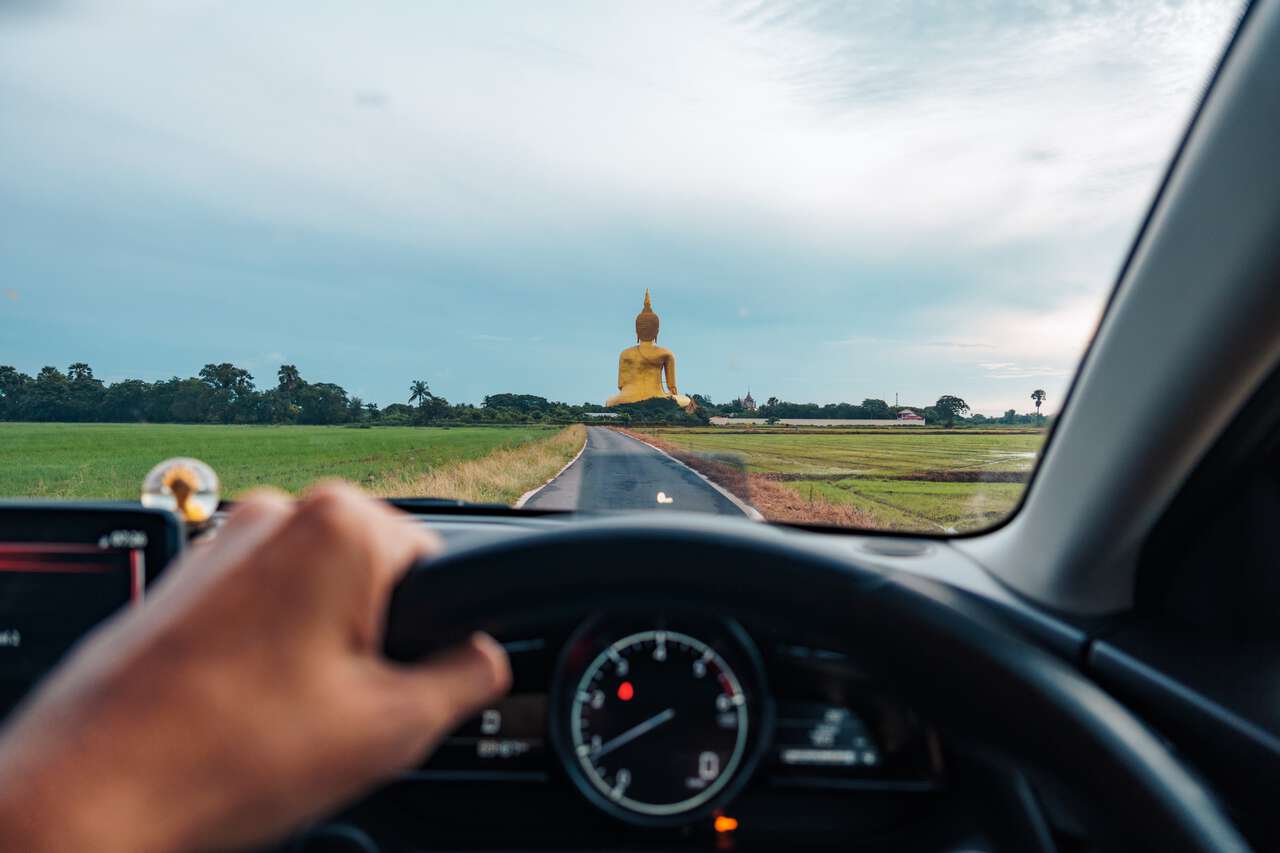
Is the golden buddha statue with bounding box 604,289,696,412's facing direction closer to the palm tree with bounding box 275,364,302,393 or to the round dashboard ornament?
the palm tree

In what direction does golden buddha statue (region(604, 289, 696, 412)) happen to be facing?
away from the camera

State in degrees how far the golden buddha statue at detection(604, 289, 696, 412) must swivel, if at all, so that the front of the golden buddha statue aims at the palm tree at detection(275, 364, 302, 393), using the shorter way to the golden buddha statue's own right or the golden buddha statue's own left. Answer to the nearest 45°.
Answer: approximately 90° to the golden buddha statue's own left

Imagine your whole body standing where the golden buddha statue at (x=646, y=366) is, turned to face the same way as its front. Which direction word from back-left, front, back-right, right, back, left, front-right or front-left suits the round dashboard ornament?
back-left
